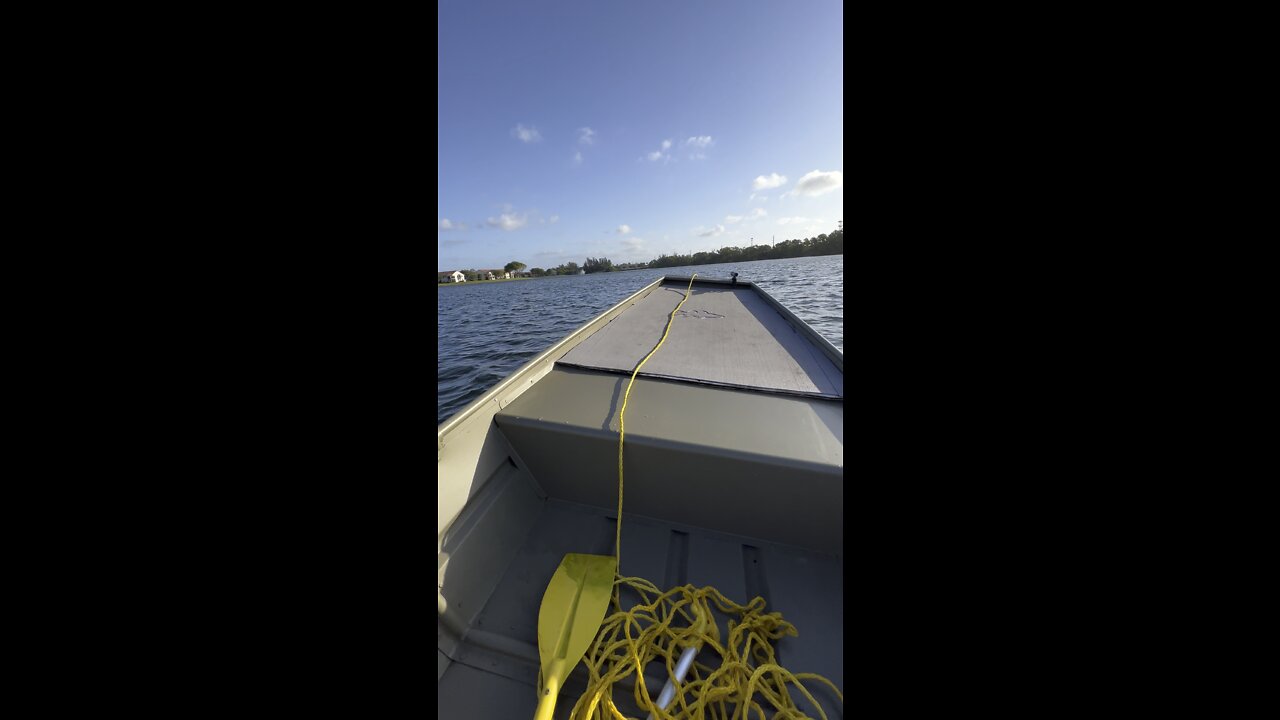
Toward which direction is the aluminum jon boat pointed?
away from the camera
